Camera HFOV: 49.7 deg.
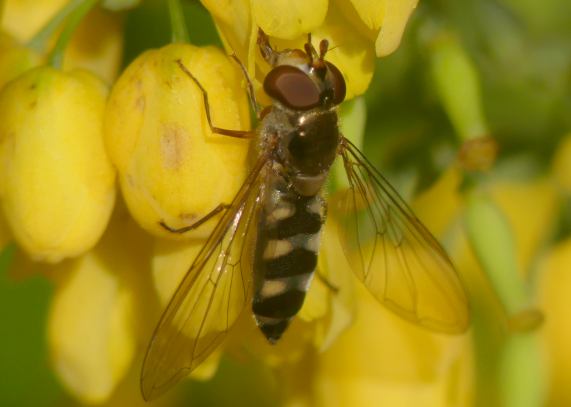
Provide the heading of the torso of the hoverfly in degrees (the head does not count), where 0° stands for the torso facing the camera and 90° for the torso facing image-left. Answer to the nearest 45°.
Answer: approximately 180°
